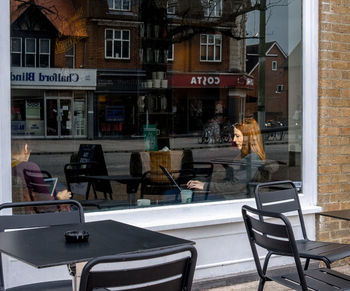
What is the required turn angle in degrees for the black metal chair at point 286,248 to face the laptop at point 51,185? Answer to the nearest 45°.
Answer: approximately 90° to its left

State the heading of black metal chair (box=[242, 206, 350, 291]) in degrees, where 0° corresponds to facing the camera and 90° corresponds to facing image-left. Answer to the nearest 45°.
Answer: approximately 225°

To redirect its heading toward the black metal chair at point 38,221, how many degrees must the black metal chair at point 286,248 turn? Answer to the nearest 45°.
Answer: approximately 135° to its left

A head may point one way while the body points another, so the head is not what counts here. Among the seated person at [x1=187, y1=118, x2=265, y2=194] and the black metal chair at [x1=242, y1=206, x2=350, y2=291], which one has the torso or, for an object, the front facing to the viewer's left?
the seated person

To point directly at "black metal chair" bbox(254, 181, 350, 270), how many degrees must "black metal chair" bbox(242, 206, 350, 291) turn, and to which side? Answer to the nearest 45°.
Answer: approximately 45° to its left

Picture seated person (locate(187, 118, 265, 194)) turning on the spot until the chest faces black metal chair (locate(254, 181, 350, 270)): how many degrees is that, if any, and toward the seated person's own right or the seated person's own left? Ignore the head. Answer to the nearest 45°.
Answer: approximately 90° to the seated person's own left

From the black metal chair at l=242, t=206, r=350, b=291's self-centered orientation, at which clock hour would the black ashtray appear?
The black ashtray is roughly at 6 o'clock from the black metal chair.

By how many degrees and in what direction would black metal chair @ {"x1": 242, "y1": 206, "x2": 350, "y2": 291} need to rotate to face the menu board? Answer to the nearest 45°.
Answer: approximately 90° to its left

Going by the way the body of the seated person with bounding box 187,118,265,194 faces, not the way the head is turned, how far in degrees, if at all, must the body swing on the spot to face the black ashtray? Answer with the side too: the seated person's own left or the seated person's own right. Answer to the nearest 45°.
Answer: approximately 90° to the seated person's own left

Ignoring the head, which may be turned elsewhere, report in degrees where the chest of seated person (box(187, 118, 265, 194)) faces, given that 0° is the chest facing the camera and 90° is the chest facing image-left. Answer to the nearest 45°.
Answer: approximately 90°

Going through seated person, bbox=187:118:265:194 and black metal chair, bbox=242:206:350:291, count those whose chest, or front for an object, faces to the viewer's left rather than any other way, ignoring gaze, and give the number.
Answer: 1

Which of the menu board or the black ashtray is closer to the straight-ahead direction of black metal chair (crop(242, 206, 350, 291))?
the menu board

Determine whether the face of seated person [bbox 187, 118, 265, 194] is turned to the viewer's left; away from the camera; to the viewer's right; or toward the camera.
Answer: to the viewer's left
